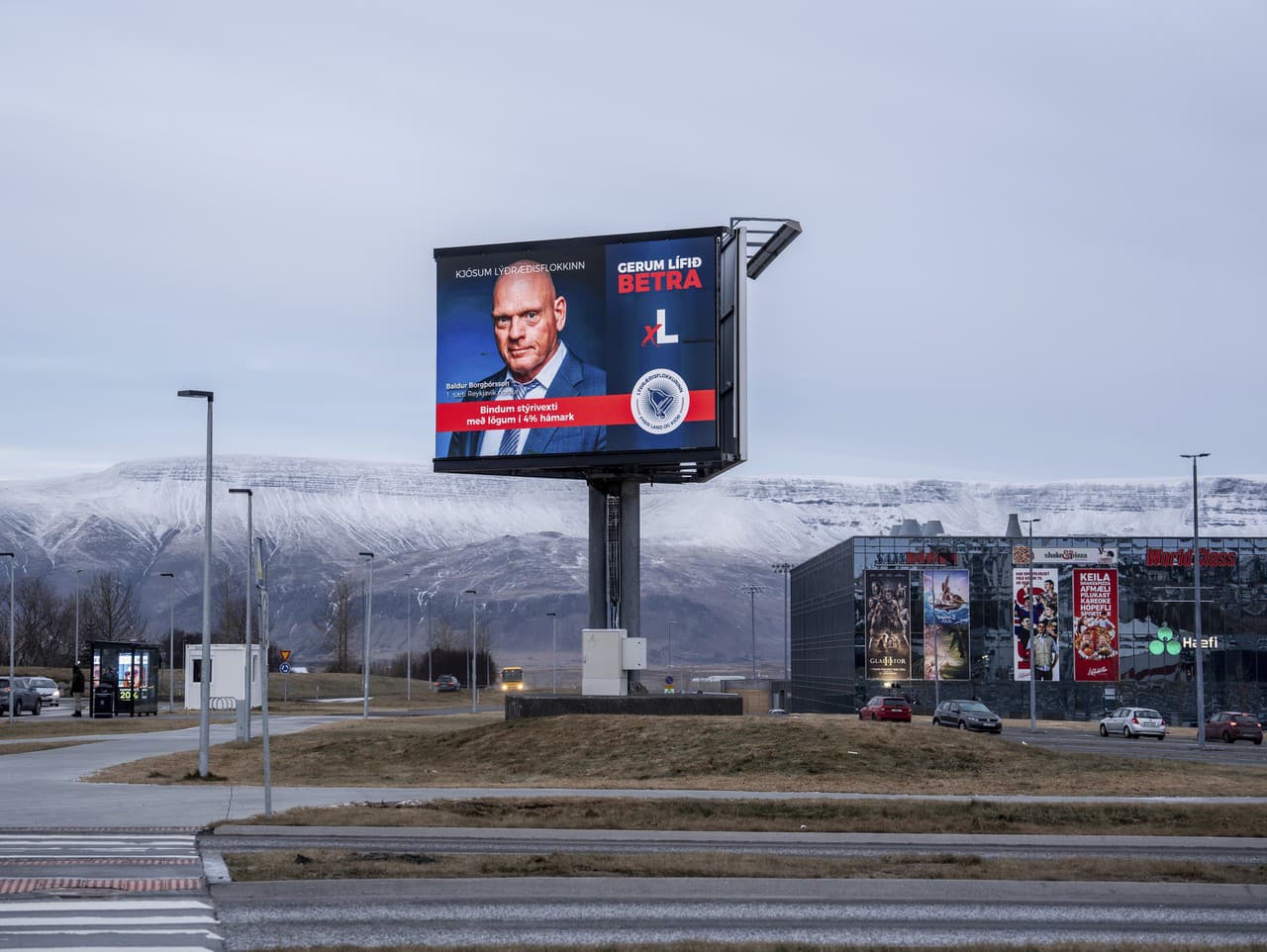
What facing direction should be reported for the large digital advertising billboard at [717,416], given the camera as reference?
facing the viewer and to the left of the viewer
